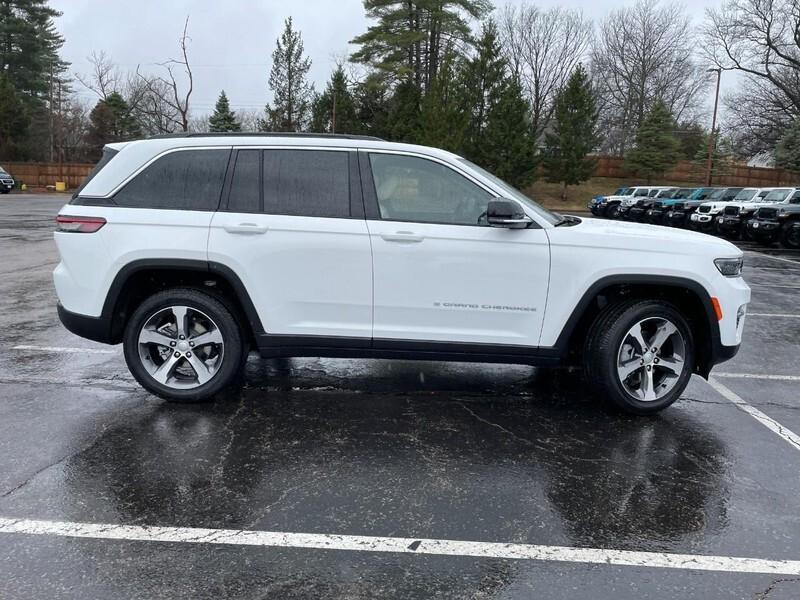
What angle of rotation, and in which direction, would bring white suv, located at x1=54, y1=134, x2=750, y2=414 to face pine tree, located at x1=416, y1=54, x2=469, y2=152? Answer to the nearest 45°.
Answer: approximately 90° to its left

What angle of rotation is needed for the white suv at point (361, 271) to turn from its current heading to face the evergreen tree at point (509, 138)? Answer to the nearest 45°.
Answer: approximately 90° to its left

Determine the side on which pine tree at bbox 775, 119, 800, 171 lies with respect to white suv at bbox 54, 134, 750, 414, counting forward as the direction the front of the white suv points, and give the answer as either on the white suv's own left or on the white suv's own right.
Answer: on the white suv's own left

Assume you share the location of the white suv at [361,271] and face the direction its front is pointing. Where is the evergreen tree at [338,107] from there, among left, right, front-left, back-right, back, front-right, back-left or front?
left

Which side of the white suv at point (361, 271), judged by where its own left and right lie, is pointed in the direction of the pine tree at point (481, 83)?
left

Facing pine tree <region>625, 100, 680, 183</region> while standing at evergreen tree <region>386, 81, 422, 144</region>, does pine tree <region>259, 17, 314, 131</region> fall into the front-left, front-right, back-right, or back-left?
back-left

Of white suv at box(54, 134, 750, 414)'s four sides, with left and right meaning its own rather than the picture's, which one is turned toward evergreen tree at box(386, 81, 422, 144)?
left

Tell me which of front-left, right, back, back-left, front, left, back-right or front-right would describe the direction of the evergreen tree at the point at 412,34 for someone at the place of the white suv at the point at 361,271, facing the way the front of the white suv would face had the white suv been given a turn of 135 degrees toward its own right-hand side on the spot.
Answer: back-right

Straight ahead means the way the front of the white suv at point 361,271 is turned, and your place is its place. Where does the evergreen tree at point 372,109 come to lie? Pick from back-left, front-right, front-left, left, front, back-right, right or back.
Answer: left

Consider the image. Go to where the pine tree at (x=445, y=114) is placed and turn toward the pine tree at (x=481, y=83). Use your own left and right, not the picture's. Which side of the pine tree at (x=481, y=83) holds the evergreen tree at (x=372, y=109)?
left

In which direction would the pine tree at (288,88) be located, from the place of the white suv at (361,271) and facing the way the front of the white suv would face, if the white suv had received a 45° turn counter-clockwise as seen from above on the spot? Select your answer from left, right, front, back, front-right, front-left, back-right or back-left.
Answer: front-left

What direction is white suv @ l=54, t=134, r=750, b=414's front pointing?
to the viewer's right
